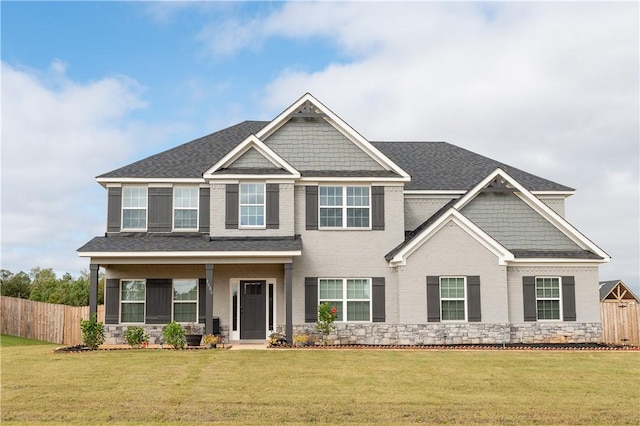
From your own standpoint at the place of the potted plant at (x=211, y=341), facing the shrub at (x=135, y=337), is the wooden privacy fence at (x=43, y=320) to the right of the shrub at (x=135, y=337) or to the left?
right

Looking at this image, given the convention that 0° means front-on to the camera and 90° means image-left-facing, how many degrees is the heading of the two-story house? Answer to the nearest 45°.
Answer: approximately 0°

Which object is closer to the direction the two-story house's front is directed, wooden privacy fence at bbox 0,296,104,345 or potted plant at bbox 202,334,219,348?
the potted plant

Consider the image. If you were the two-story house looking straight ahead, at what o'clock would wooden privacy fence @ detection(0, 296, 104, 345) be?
The wooden privacy fence is roughly at 4 o'clock from the two-story house.

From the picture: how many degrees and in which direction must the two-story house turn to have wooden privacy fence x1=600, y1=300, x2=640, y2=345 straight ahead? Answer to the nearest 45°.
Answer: approximately 90° to its left

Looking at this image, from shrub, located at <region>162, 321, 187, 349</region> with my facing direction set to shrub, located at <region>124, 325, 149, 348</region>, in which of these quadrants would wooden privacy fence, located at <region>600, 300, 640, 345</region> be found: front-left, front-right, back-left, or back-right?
back-right

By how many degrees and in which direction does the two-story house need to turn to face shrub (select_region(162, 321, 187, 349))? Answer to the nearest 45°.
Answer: approximately 45° to its right
